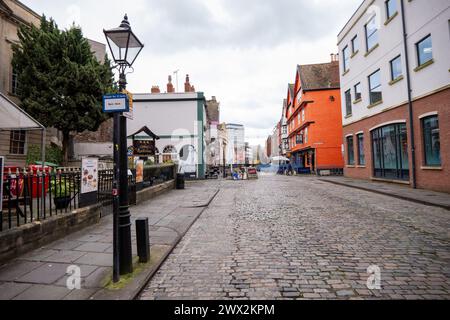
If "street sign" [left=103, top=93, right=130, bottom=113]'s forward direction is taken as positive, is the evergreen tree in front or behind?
behind

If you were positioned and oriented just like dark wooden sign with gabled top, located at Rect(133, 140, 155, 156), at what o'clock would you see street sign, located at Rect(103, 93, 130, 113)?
The street sign is roughly at 12 o'clock from the dark wooden sign with gabled top.

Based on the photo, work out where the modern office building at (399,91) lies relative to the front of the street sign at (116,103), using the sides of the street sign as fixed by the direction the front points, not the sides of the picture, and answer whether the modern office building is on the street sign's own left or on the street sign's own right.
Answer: on the street sign's own left

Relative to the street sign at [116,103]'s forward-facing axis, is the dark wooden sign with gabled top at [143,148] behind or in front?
behind

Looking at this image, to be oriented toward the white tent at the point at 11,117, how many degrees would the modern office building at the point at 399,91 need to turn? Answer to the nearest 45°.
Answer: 0° — it already faces it

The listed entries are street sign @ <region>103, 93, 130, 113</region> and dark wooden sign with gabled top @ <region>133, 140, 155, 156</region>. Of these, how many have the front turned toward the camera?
2

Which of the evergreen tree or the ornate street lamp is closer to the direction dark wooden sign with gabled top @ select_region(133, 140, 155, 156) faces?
the ornate street lamp
